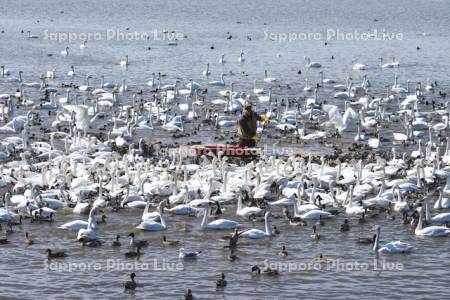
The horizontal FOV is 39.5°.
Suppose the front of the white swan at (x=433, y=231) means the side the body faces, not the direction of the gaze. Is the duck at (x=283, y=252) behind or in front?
in front

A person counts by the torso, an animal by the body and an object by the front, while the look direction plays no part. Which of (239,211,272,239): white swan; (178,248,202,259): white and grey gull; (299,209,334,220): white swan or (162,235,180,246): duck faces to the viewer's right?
(239,211,272,239): white swan

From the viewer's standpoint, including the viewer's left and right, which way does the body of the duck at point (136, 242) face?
facing to the left of the viewer
